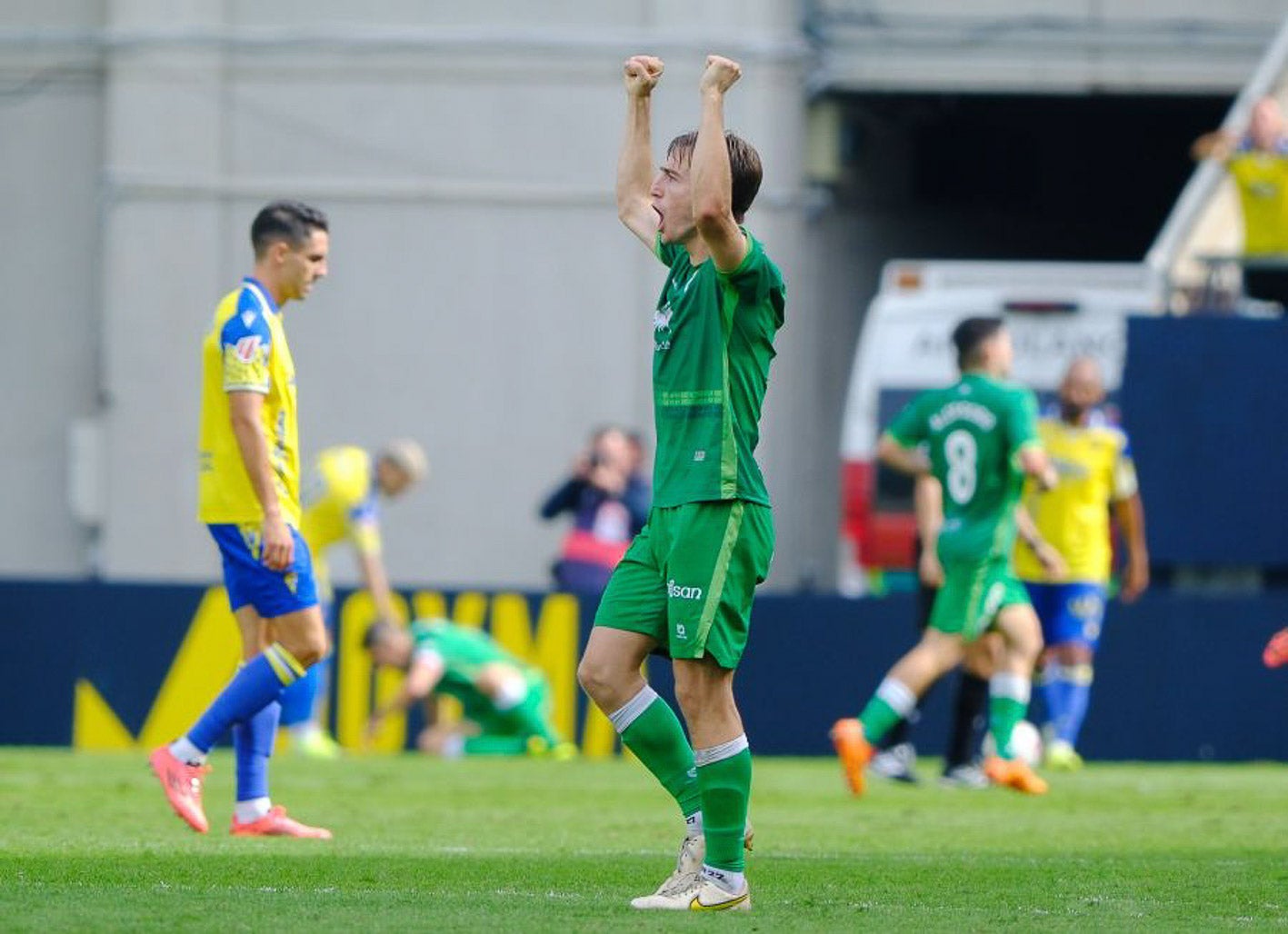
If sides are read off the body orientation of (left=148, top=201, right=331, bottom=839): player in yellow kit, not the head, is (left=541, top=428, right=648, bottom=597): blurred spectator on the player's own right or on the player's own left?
on the player's own left

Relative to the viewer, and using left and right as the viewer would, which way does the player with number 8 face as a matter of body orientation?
facing away from the viewer and to the right of the viewer

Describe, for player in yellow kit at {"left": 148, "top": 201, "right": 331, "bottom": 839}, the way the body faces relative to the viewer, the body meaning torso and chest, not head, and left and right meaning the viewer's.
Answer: facing to the right of the viewer

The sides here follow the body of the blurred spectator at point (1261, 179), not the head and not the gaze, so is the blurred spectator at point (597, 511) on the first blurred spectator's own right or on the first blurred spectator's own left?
on the first blurred spectator's own right

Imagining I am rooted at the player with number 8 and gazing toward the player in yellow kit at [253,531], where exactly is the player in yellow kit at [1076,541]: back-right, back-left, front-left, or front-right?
back-right

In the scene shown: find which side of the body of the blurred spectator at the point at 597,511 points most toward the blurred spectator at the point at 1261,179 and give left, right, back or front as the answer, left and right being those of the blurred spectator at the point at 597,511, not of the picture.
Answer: left
